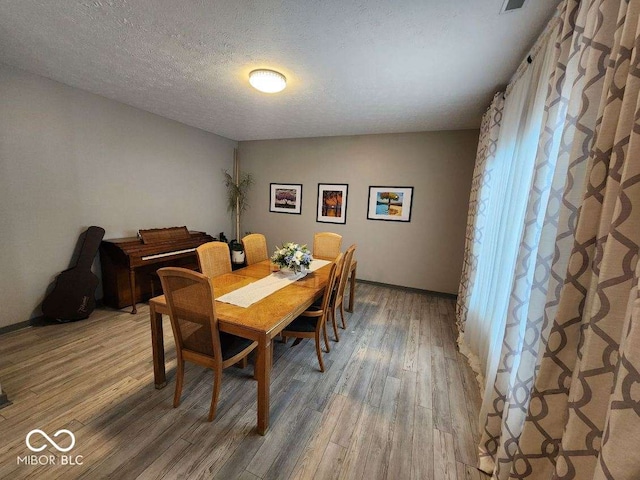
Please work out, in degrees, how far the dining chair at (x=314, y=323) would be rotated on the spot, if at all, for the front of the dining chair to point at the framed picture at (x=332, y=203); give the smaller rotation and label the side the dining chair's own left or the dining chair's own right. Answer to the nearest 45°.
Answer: approximately 90° to the dining chair's own right

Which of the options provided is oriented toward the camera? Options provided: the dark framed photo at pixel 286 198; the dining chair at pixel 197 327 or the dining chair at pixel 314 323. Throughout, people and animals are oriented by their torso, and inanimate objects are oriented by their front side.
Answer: the dark framed photo

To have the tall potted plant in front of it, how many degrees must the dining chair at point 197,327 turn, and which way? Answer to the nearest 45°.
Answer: approximately 45° to its left

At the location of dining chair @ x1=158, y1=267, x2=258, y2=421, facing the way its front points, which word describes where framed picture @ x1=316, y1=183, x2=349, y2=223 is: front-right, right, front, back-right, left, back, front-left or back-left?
front

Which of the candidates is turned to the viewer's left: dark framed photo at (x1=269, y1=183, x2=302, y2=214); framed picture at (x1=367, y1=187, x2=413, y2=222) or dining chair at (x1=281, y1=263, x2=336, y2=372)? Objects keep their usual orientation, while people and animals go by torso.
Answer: the dining chair

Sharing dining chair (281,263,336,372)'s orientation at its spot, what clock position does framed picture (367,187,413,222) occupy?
The framed picture is roughly at 4 o'clock from the dining chair.

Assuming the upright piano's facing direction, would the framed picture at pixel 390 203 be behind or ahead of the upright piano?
ahead

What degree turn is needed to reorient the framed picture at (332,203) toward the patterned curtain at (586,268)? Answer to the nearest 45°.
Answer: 0° — it already faces it

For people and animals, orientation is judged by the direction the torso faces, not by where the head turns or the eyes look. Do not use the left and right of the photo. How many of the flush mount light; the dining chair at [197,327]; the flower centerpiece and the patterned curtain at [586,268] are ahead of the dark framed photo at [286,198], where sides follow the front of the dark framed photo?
4

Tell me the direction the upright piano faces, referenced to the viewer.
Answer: facing the viewer and to the right of the viewer

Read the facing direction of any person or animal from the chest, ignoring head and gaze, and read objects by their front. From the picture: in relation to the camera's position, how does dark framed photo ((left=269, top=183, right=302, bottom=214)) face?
facing the viewer

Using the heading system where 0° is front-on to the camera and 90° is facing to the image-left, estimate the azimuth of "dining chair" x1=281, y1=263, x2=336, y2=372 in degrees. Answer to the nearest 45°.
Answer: approximately 90°

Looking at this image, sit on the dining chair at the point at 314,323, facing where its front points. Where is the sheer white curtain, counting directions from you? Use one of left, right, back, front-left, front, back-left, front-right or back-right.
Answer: back

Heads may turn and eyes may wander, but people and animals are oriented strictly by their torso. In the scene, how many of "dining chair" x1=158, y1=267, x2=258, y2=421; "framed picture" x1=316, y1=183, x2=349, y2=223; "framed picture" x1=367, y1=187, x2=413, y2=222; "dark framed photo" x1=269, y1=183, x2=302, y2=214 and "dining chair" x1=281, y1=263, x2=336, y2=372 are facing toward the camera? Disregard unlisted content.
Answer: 3

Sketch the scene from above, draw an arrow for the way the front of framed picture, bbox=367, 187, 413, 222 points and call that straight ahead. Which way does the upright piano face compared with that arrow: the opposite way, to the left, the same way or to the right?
to the left

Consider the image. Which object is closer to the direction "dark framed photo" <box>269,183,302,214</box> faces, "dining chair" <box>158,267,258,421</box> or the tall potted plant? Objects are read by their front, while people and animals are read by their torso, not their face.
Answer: the dining chair

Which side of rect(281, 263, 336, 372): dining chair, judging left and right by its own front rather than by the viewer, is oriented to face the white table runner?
front

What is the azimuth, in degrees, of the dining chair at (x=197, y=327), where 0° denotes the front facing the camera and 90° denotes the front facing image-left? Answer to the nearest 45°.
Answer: approximately 225°

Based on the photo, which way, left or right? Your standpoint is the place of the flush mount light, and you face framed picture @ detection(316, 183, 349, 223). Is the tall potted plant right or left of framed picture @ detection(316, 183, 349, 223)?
left

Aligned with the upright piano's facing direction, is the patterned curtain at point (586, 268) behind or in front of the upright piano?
in front

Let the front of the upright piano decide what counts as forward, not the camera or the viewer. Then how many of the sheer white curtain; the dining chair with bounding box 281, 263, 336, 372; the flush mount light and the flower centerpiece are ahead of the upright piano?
4
